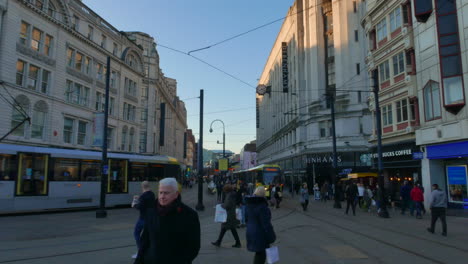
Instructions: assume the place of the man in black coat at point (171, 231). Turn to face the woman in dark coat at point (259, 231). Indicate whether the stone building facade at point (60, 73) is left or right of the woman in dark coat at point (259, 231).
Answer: left

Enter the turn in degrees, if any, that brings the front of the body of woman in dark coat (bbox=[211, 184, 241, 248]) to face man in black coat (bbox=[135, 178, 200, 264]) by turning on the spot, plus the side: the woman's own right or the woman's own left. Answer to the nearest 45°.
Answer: approximately 90° to the woman's own left

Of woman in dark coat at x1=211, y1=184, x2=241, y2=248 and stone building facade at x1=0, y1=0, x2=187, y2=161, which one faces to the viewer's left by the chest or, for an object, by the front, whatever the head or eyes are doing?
the woman in dark coat

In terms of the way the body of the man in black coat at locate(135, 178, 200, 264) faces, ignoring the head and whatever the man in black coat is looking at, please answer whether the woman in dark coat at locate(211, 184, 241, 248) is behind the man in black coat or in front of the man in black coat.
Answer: behind

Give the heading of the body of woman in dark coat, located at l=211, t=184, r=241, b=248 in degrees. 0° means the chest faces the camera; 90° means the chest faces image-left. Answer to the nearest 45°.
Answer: approximately 90°

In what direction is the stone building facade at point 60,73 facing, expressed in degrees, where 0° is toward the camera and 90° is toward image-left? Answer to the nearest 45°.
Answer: approximately 315°

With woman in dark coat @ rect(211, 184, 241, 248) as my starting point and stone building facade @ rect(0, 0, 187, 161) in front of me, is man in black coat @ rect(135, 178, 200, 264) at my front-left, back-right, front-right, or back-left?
back-left

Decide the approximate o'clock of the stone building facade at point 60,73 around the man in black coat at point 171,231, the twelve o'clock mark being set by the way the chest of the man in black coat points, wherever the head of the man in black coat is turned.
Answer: The stone building facade is roughly at 4 o'clock from the man in black coat.

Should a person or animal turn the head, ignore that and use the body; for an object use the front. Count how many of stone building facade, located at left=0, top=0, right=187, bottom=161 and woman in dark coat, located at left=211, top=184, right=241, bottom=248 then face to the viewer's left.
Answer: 1

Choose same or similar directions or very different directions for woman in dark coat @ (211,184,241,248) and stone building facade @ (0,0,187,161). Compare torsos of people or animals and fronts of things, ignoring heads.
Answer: very different directions
